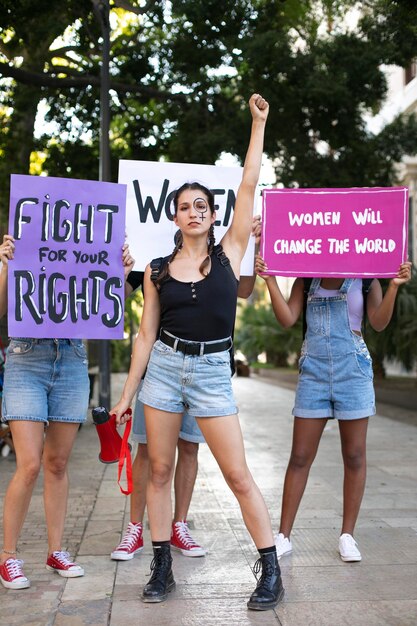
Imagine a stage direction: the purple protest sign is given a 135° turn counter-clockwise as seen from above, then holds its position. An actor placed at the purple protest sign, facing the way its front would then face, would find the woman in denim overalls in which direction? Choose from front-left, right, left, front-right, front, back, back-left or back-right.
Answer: front-right

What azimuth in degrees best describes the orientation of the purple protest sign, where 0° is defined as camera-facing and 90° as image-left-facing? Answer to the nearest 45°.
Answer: approximately 0°
